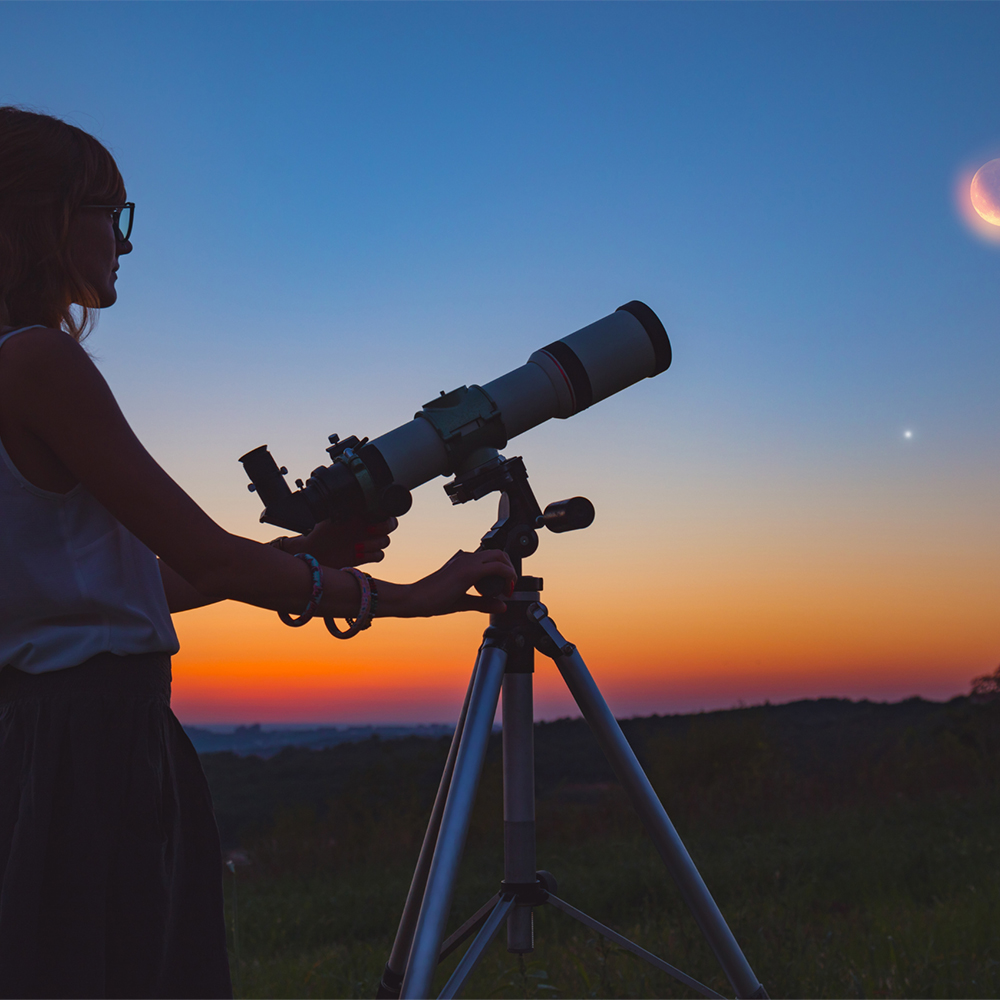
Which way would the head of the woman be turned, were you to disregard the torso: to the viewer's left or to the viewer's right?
to the viewer's right

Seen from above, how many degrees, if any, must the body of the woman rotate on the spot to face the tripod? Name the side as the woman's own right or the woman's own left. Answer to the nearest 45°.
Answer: approximately 45° to the woman's own left

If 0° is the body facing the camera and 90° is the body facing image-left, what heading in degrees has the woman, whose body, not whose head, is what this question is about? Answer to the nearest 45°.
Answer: approximately 270°
